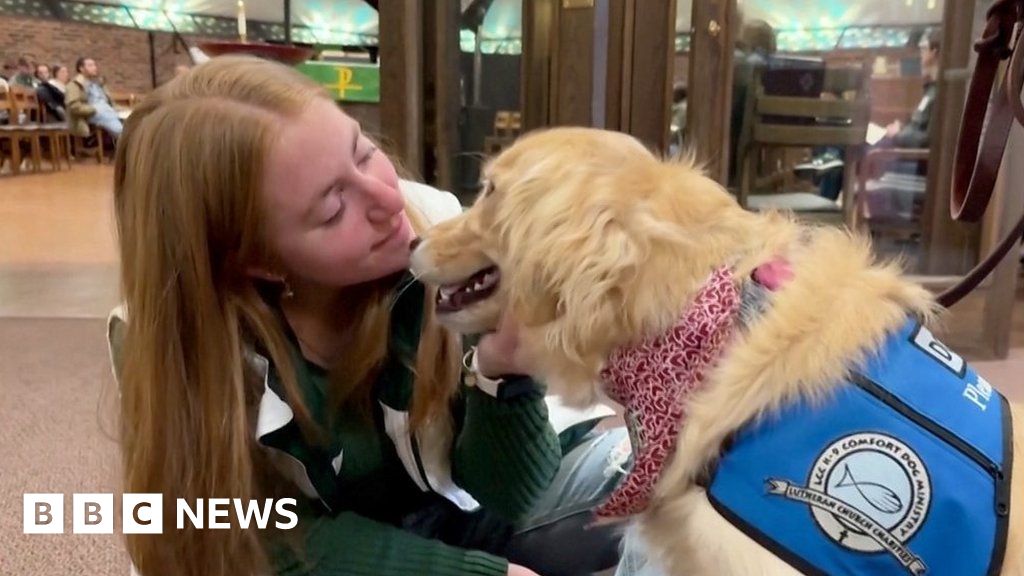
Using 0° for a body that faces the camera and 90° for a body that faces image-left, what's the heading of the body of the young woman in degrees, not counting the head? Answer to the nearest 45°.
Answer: approximately 315°

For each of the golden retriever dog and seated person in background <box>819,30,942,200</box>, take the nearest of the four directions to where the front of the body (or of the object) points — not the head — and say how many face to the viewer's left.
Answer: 2

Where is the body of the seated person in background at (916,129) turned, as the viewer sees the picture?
to the viewer's left

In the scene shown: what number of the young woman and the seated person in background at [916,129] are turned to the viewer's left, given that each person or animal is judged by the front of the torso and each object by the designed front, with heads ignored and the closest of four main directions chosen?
1

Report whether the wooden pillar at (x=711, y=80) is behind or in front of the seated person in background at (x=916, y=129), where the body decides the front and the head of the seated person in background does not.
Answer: in front

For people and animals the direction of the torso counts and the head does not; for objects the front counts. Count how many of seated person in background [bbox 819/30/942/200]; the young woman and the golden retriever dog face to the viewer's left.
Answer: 2

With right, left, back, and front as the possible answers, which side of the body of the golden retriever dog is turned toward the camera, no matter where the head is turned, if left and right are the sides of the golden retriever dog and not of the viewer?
left

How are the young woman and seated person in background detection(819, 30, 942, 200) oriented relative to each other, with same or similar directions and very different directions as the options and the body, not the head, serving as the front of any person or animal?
very different directions

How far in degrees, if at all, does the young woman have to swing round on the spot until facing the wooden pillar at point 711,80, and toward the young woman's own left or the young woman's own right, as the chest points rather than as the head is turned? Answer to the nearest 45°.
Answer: approximately 90° to the young woman's own left

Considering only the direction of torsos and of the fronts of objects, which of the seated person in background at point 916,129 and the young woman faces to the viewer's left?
the seated person in background

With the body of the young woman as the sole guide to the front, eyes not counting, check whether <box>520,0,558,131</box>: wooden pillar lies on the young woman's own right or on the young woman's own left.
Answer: on the young woman's own left

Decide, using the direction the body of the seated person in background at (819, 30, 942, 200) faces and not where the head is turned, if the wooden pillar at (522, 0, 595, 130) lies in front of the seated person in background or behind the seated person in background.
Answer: in front

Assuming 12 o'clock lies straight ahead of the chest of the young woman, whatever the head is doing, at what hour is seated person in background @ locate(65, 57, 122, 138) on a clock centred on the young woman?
The seated person in background is roughly at 7 o'clock from the young woman.

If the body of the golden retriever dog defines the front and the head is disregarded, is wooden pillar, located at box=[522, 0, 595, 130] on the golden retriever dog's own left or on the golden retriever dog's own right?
on the golden retriever dog's own right
